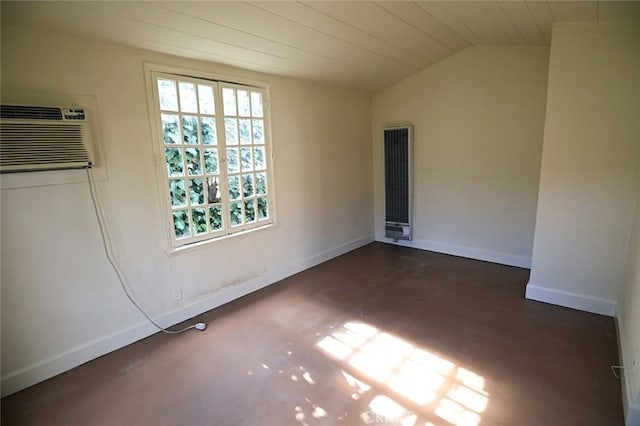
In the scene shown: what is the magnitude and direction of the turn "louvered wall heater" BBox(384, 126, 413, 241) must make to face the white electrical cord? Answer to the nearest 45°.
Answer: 0° — it already faces it

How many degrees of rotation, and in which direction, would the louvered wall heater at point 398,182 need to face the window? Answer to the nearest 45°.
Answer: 0° — it already faces it

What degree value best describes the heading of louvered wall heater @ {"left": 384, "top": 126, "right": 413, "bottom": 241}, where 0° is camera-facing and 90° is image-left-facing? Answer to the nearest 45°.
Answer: approximately 45°

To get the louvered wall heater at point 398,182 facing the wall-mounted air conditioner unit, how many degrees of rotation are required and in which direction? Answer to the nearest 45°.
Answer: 0° — it already faces it
